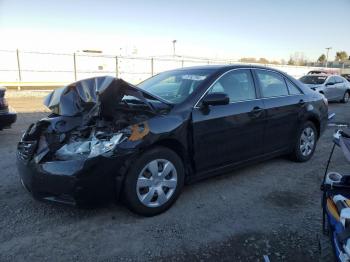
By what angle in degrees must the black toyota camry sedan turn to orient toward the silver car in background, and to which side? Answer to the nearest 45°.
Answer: approximately 180°

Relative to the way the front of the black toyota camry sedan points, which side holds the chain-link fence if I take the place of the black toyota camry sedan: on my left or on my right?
on my right

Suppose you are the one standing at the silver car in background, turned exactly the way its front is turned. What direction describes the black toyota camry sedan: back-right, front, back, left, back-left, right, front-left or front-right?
front-left

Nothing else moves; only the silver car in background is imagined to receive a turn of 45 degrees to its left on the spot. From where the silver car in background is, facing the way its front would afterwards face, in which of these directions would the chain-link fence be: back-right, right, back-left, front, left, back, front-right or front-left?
right

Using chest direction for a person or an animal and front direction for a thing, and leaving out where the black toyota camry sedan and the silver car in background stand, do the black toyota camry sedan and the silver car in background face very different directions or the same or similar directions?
same or similar directions

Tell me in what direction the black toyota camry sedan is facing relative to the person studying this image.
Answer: facing the viewer and to the left of the viewer

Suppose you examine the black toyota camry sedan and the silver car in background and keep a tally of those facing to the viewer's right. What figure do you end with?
0

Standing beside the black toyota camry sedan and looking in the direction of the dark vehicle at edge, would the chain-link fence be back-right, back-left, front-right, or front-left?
front-right

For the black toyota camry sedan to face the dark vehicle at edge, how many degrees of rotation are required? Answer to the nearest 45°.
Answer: approximately 90° to its right

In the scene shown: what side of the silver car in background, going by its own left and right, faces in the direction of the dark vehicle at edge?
front
